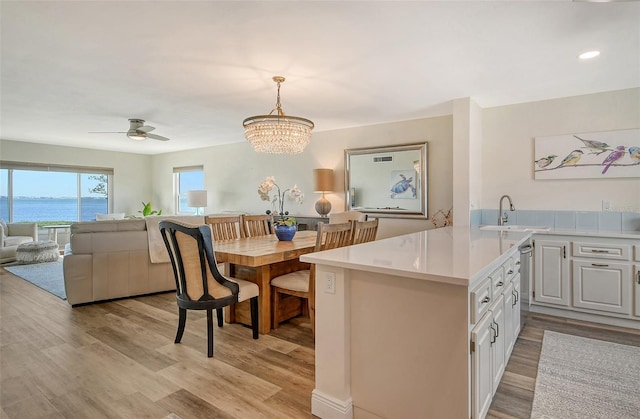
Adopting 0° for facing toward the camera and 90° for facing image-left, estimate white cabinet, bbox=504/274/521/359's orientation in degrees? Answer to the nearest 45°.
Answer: approximately 270°

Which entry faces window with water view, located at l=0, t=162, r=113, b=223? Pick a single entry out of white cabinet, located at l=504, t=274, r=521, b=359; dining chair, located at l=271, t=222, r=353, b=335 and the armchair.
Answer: the dining chair

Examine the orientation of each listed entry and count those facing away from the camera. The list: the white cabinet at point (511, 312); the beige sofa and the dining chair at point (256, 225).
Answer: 1

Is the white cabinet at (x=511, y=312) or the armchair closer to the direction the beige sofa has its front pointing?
the armchair

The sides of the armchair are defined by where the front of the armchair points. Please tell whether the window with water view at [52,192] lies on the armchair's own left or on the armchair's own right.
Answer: on the armchair's own left

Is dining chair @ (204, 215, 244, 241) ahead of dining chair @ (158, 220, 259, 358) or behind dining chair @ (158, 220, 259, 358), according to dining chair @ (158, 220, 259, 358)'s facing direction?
ahead

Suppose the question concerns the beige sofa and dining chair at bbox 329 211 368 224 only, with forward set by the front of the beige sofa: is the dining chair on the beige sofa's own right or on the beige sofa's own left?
on the beige sofa's own right

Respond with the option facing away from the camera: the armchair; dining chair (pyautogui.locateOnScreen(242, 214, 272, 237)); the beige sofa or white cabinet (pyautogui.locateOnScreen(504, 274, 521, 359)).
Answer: the beige sofa

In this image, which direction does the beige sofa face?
away from the camera

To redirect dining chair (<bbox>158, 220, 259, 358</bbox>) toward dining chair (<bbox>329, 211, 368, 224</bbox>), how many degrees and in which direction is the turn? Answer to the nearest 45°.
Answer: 0° — it already faces it

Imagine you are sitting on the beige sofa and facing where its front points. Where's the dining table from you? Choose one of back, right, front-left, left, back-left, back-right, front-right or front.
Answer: back-right

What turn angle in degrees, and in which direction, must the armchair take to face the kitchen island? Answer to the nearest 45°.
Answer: approximately 45° to its right

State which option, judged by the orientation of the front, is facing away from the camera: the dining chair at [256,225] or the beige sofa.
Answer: the beige sofa

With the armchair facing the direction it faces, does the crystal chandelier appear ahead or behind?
ahead

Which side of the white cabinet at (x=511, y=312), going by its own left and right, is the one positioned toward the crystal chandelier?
back
